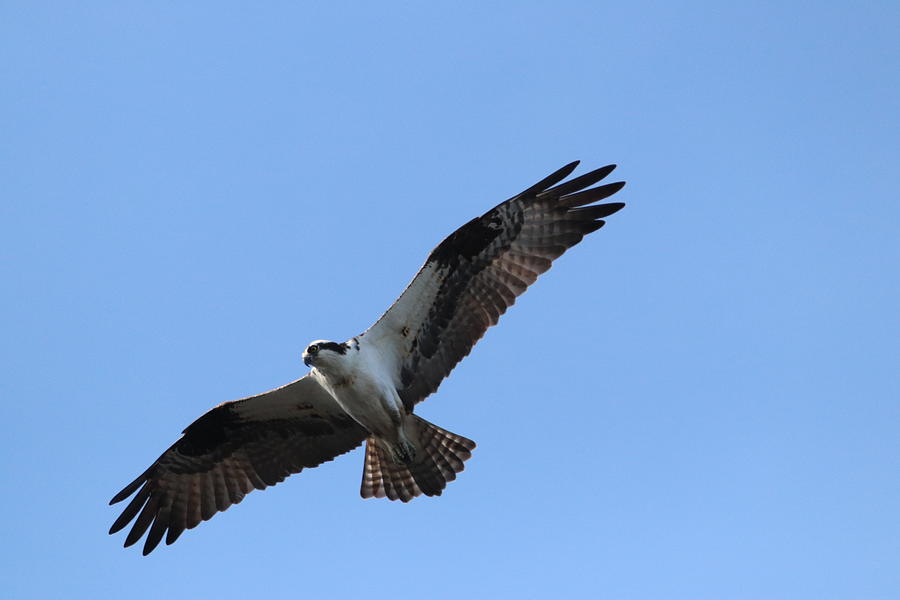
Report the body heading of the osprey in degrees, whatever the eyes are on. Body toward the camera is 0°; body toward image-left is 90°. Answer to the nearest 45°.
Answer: approximately 45°
